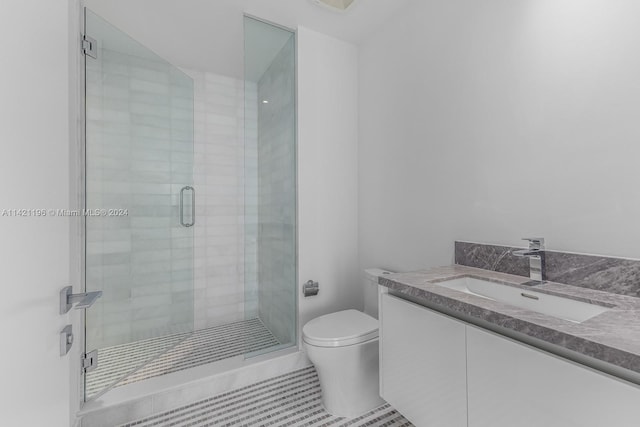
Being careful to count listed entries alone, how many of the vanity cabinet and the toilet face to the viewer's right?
0

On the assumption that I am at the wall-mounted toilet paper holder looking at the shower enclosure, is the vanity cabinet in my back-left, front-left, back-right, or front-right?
back-left

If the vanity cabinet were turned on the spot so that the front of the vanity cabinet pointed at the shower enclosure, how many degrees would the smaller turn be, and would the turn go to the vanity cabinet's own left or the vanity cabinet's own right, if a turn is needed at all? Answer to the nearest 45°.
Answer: approximately 45° to the vanity cabinet's own right

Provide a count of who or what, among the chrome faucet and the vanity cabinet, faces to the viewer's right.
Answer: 0

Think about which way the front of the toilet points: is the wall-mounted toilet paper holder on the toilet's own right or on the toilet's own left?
on the toilet's own right

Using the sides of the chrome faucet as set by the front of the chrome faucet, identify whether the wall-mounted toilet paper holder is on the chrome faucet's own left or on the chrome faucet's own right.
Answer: on the chrome faucet's own right

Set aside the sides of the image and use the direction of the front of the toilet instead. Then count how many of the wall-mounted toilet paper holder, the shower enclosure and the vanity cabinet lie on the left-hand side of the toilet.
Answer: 1

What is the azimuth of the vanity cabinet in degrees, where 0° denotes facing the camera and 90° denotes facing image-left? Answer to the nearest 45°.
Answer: approximately 45°
